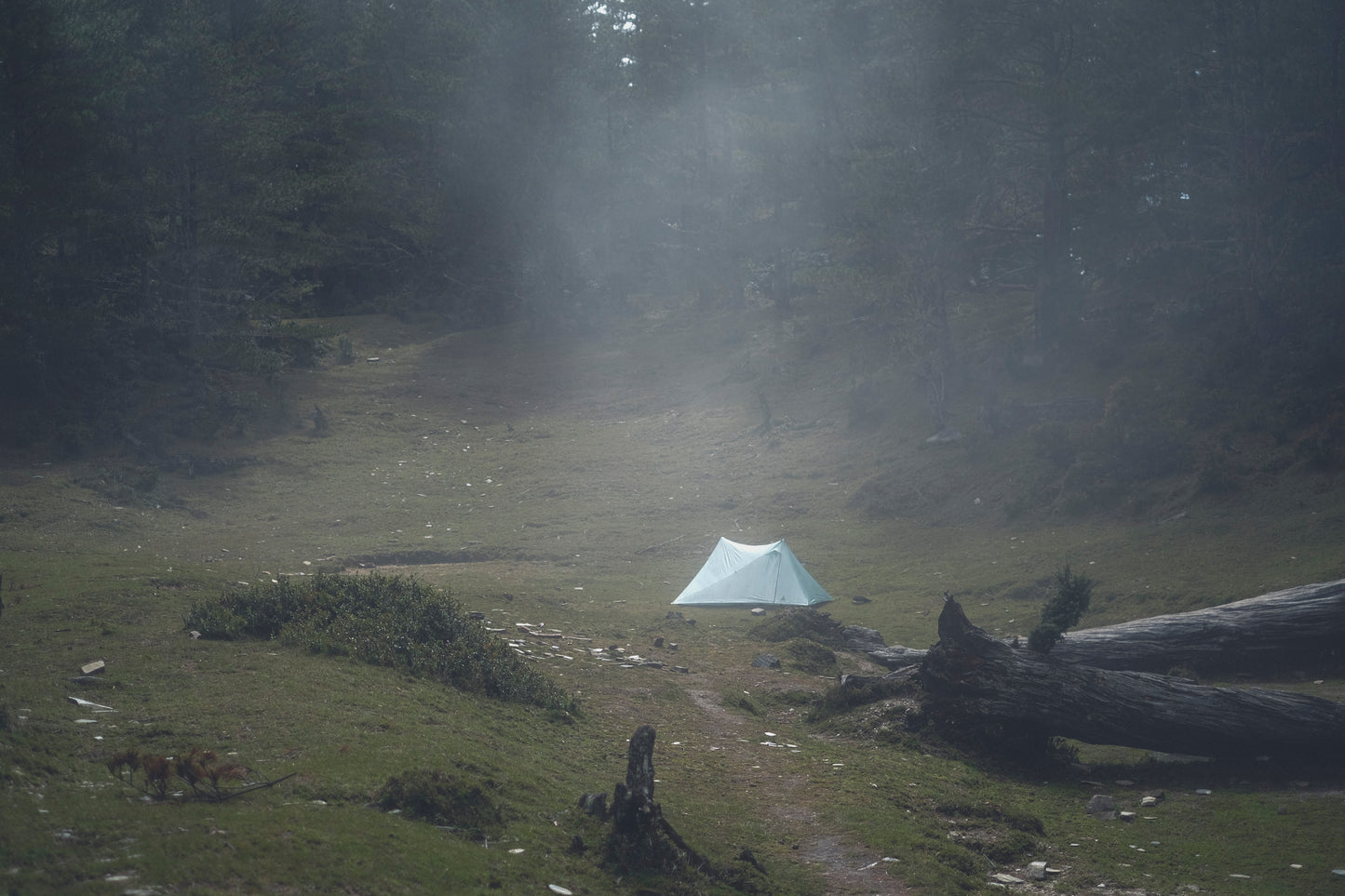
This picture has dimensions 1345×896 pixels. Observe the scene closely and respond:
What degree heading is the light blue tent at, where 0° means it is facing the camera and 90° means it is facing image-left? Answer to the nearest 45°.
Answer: approximately 0°

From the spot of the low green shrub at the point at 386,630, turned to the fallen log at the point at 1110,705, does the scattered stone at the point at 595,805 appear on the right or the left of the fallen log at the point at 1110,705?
right

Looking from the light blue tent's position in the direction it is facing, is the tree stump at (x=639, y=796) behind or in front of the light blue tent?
in front

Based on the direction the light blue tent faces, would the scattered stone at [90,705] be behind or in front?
in front

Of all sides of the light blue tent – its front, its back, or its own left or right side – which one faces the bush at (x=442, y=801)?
front

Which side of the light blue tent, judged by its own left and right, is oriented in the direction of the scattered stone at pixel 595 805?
front

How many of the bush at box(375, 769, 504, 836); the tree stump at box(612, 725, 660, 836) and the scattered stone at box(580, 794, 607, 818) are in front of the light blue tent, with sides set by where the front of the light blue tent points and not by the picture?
3

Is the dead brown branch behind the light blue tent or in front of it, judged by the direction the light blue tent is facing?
in front
